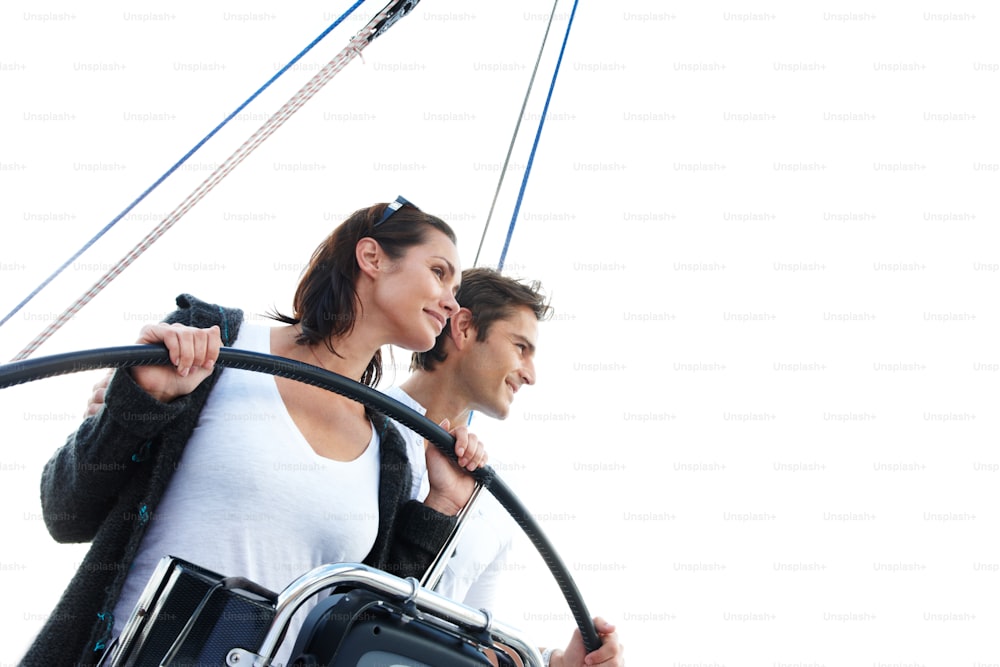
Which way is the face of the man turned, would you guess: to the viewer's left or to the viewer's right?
to the viewer's right

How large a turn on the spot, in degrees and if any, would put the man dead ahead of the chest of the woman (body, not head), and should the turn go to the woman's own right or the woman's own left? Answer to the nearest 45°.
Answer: approximately 90° to the woman's own left

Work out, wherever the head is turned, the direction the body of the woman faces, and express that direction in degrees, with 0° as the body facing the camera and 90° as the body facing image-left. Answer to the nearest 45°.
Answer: approximately 315°
